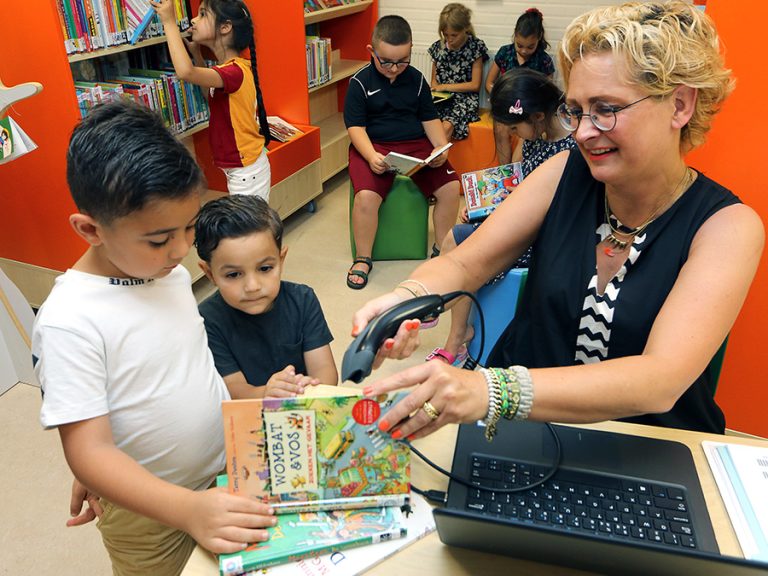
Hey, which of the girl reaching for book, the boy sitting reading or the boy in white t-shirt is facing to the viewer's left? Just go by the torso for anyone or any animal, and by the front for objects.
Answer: the girl reaching for book

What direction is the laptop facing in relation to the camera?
away from the camera

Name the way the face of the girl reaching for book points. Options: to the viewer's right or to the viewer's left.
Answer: to the viewer's left

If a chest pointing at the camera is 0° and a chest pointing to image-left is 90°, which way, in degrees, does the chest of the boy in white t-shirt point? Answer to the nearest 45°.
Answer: approximately 315°

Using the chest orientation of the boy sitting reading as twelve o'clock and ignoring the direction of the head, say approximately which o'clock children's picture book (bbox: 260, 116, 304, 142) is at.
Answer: The children's picture book is roughly at 4 o'clock from the boy sitting reading.

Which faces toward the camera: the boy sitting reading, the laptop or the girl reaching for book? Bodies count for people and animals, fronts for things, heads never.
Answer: the boy sitting reading

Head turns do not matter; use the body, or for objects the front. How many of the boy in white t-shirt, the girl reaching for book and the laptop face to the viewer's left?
1

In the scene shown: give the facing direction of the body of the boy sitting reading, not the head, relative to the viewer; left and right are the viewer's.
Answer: facing the viewer

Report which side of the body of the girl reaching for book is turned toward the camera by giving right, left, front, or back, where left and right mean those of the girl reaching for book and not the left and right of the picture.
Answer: left

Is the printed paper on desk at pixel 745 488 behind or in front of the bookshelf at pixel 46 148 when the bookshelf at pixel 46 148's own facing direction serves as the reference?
in front

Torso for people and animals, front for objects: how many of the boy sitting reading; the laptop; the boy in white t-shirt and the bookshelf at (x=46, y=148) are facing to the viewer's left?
0

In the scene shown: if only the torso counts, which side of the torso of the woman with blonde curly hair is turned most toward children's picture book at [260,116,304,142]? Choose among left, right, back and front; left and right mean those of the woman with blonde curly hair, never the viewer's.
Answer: right

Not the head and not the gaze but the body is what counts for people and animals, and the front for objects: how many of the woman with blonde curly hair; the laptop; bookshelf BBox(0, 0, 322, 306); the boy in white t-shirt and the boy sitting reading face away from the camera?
1

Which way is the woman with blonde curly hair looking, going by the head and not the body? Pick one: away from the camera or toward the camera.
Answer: toward the camera

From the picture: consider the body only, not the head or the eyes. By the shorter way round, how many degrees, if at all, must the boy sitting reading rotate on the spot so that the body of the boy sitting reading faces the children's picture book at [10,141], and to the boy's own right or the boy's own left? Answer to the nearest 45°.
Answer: approximately 45° to the boy's own right

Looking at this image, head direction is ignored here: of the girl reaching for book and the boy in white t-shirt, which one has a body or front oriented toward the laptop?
the boy in white t-shirt

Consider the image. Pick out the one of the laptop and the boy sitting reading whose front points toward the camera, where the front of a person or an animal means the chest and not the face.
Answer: the boy sitting reading
